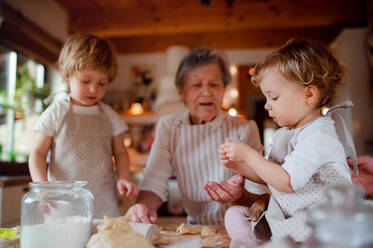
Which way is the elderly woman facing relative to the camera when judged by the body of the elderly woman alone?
toward the camera

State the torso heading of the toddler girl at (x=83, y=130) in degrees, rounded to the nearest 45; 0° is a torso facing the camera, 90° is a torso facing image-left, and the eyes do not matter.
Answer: approximately 0°

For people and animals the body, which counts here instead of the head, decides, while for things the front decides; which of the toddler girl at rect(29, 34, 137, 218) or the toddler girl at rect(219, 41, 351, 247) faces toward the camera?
the toddler girl at rect(29, 34, 137, 218)

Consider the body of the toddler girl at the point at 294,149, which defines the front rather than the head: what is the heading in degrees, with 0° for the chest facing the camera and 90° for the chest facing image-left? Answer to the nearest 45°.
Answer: approximately 90°

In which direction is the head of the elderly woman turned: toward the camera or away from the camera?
toward the camera

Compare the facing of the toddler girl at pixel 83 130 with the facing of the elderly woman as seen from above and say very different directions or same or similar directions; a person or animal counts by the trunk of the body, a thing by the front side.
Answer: same or similar directions

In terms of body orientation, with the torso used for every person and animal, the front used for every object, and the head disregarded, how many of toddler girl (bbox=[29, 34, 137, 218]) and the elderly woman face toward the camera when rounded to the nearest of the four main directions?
2

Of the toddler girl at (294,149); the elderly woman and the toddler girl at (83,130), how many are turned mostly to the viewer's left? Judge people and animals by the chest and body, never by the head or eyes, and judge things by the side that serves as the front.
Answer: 1
